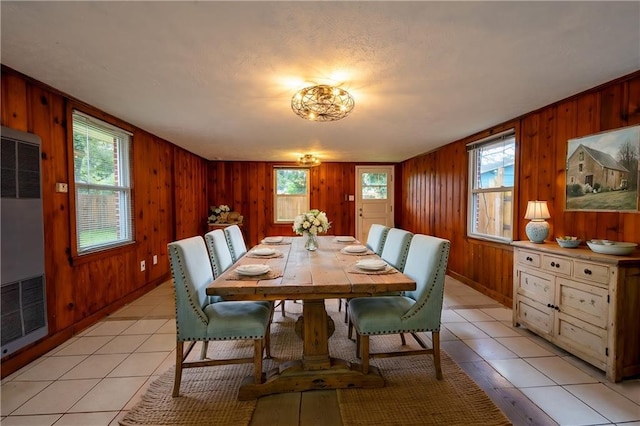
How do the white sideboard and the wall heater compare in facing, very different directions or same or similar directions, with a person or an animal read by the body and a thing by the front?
very different directions

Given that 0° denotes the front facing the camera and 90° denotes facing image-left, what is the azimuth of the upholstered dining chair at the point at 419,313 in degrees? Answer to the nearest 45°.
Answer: approximately 90°

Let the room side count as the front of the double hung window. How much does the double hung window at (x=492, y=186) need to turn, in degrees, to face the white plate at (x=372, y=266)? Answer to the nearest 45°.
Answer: approximately 45° to its left

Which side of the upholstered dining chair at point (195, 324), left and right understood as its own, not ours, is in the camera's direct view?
right

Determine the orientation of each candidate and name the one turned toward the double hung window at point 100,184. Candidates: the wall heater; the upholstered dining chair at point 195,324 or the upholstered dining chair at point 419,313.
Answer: the upholstered dining chair at point 419,313

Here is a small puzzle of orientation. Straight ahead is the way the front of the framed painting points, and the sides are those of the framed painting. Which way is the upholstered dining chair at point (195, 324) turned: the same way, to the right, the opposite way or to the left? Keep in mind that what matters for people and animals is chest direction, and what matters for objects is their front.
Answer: the opposite way

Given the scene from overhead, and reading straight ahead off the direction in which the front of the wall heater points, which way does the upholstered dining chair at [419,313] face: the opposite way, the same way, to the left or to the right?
the opposite way

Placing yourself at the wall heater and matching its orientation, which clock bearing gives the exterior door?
The exterior door is roughly at 10 o'clock from the wall heater.

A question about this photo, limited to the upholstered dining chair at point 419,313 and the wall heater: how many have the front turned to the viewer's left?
1

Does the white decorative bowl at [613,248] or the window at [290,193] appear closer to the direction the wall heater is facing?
the white decorative bowl

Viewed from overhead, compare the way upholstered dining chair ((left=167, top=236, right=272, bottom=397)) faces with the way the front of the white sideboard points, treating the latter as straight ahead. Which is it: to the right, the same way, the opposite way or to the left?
the opposite way

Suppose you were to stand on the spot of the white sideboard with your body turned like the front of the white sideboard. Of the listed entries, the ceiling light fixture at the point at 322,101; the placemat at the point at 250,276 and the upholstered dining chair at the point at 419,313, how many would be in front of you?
3

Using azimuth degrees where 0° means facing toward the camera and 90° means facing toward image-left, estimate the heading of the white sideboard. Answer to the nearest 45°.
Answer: approximately 45°
